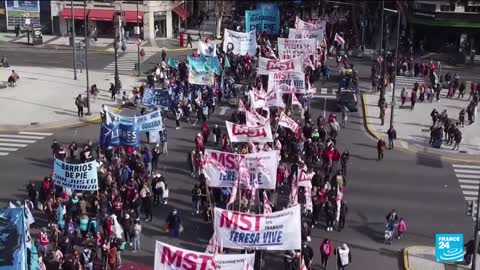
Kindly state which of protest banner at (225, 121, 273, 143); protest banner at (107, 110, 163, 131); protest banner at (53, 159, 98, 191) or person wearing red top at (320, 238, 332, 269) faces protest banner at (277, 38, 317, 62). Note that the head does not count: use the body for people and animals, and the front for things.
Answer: the person wearing red top

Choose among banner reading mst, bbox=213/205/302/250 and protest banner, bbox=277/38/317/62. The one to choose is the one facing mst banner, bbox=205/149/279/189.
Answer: the protest banner

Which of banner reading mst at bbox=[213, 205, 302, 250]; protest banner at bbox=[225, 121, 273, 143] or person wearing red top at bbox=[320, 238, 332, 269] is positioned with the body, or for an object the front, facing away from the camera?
the person wearing red top

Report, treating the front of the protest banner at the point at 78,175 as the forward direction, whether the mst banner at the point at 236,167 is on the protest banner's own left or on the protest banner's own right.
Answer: on the protest banner's own left

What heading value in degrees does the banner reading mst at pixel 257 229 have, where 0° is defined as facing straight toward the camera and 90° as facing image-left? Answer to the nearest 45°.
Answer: approximately 0°

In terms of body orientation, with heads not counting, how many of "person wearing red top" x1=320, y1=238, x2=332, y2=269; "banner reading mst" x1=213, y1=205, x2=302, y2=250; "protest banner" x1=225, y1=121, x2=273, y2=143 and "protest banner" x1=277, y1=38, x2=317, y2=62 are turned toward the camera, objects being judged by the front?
3

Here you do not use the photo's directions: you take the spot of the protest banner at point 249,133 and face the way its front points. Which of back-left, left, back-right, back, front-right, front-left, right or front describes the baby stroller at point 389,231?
front-left

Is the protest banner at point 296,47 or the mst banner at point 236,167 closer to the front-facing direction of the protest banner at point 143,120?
the mst banner

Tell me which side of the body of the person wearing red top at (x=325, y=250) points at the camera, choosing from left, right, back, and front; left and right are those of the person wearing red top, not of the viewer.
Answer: back

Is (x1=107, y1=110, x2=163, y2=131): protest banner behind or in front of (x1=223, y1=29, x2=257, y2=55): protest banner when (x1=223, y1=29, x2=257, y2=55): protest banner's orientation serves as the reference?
in front

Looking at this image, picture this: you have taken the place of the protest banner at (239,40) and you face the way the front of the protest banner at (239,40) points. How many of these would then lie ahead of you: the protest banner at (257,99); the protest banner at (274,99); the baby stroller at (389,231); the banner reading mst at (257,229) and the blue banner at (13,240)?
5
